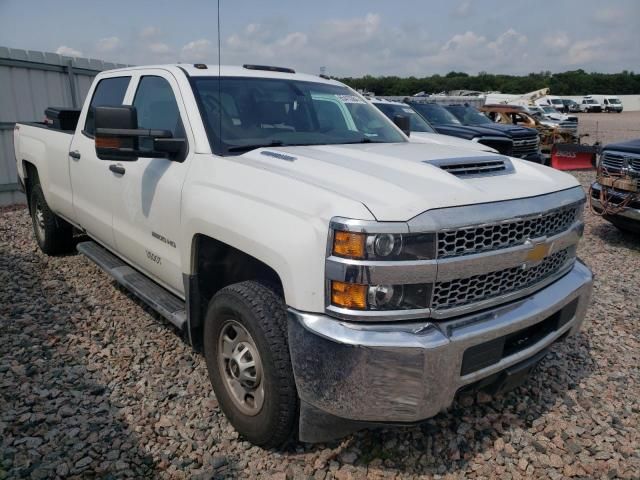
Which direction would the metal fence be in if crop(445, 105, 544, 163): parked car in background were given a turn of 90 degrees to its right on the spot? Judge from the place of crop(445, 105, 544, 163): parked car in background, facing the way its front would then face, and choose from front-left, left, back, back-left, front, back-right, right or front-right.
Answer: front

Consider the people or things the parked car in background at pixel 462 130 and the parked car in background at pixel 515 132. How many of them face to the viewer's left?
0

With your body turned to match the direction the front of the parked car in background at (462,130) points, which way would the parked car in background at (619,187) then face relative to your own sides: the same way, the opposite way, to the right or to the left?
to the right

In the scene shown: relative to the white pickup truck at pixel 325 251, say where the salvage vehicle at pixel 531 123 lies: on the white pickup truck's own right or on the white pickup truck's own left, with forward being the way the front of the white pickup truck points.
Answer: on the white pickup truck's own left

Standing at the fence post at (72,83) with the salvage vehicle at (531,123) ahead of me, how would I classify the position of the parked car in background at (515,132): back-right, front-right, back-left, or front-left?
front-right

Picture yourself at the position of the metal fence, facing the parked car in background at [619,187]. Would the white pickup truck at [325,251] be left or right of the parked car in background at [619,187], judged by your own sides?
right

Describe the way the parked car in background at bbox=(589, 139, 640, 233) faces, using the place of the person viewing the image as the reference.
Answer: facing the viewer and to the left of the viewer

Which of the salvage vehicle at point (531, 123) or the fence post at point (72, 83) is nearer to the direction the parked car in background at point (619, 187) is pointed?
the fence post

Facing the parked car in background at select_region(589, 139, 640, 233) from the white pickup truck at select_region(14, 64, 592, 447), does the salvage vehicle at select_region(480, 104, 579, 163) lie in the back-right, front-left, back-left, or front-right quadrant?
front-left

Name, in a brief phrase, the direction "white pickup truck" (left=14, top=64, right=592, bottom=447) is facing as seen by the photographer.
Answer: facing the viewer and to the right of the viewer

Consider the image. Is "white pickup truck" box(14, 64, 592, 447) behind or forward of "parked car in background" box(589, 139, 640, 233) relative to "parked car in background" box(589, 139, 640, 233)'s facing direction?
forward

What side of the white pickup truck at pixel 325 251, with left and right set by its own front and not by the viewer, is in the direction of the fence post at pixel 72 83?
back
